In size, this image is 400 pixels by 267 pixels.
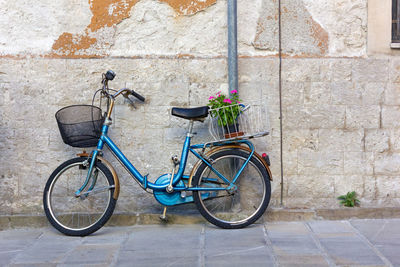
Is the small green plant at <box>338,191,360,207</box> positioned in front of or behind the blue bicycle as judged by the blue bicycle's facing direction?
behind

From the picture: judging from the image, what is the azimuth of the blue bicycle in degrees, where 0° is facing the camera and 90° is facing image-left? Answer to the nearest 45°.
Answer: approximately 90°
